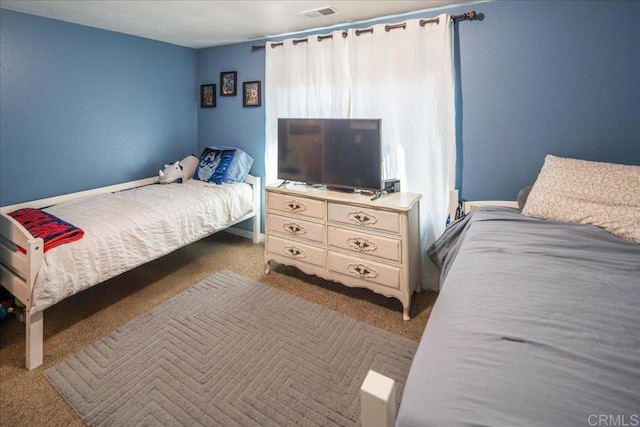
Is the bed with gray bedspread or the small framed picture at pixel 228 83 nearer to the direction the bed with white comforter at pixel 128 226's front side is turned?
the bed with gray bedspread

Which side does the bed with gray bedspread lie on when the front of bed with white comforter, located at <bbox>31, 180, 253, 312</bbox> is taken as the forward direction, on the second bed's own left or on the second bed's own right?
on the second bed's own left

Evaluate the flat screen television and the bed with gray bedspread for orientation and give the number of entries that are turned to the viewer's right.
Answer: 0

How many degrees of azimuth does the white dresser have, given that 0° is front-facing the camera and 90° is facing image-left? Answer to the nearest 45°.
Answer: approximately 45°

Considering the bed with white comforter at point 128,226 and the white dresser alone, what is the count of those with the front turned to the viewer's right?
0

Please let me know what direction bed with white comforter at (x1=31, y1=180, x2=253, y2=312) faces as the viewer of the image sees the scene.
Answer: facing the viewer and to the left of the viewer

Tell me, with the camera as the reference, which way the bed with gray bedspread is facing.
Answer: facing the viewer
